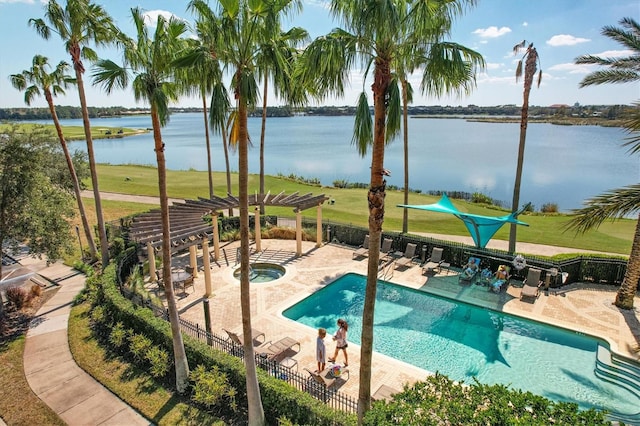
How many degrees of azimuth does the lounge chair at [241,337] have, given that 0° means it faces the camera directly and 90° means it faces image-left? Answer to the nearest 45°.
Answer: approximately 270°

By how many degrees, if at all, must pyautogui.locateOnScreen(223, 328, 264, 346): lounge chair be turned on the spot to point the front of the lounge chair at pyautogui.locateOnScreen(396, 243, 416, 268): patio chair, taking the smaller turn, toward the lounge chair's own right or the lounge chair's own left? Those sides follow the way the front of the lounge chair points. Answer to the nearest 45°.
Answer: approximately 45° to the lounge chair's own left

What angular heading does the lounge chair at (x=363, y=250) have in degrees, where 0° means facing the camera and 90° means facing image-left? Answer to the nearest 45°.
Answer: approximately 45°

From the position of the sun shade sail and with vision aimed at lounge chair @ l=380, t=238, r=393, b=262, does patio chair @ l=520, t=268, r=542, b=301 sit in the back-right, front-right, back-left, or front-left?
back-left

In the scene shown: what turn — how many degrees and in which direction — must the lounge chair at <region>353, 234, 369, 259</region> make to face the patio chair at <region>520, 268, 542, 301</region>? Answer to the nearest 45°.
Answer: approximately 90° to its left

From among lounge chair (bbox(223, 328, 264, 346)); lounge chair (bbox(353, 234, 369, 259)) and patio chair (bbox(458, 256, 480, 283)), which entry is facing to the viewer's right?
lounge chair (bbox(223, 328, 264, 346))
